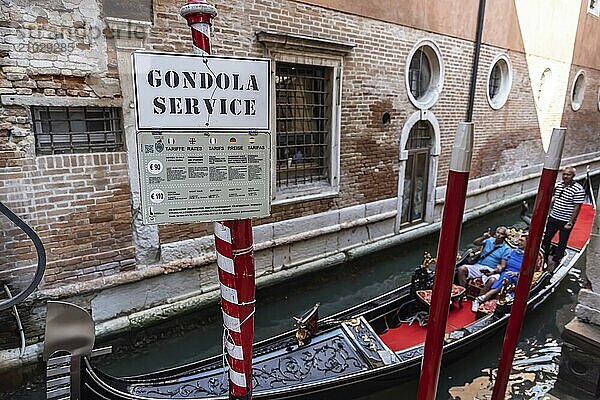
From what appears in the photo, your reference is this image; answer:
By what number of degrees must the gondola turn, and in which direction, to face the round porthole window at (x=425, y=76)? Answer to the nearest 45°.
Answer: approximately 135° to its right

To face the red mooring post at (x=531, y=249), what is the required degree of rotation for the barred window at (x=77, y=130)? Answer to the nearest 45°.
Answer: approximately 45° to its left

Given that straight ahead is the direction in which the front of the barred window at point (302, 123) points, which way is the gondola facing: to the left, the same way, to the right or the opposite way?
to the right

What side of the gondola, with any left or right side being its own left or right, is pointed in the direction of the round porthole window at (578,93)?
back

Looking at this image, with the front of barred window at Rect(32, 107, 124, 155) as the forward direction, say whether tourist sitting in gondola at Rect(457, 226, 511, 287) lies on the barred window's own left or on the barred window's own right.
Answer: on the barred window's own left

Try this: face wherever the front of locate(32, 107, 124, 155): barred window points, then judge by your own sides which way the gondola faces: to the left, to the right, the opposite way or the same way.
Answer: to the right

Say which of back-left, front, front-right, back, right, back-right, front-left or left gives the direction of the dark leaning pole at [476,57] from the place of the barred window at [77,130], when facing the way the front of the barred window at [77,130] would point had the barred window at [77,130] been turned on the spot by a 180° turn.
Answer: right

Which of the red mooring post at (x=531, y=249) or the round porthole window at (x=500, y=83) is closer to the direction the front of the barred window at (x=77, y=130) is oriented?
the red mooring post

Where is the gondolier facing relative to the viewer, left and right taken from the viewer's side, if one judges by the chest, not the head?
facing the viewer and to the left of the viewer

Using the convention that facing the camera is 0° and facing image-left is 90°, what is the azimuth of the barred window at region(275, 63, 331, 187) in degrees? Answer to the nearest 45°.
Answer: approximately 315°

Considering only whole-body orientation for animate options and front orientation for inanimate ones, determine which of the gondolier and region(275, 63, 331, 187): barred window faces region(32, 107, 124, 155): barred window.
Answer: the gondolier

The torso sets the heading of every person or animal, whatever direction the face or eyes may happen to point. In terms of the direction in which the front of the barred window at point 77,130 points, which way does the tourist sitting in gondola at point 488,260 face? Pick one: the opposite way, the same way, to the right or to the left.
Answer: to the right

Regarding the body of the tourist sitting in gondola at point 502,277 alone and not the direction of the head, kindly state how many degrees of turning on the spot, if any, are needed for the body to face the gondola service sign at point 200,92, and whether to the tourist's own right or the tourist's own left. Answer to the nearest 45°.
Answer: approximately 45° to the tourist's own left

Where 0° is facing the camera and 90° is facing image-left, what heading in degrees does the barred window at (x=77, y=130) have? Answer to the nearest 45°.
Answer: approximately 0°
